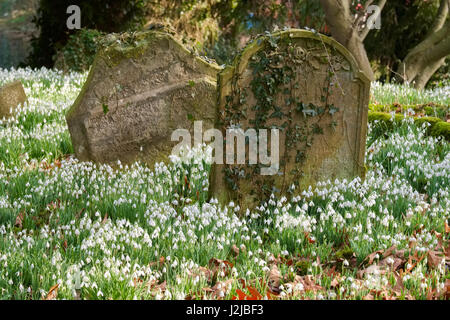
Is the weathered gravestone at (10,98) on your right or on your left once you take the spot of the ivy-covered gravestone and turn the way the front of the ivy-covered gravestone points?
on your right

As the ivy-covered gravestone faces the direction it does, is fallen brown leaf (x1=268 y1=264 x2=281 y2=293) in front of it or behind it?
in front

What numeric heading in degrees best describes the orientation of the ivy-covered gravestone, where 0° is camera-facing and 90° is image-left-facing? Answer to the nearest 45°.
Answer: approximately 0°

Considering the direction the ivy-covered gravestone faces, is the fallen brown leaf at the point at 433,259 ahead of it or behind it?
ahead

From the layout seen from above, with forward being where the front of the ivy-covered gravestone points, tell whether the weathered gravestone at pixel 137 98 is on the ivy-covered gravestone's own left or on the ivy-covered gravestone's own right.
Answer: on the ivy-covered gravestone's own right

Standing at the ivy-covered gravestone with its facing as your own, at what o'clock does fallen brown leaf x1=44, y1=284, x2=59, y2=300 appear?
The fallen brown leaf is roughly at 1 o'clock from the ivy-covered gravestone.

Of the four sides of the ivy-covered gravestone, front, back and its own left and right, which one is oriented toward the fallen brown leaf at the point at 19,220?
right

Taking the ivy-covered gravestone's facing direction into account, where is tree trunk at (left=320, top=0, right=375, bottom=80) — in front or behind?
behind

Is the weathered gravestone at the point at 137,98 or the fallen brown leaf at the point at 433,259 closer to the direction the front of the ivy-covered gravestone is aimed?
the fallen brown leaf

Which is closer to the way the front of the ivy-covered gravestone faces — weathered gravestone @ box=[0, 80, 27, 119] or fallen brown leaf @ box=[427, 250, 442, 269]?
the fallen brown leaf
